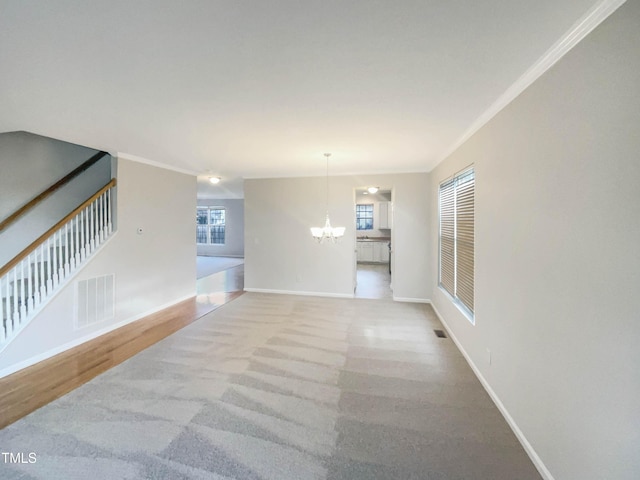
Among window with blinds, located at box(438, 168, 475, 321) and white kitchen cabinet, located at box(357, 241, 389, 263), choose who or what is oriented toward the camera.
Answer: the white kitchen cabinet

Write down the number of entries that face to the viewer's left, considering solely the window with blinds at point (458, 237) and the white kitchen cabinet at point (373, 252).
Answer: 1

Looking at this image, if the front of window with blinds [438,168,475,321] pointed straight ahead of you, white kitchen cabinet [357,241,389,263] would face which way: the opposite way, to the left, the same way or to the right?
to the left

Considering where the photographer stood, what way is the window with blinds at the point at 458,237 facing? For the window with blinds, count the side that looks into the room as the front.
facing to the left of the viewer

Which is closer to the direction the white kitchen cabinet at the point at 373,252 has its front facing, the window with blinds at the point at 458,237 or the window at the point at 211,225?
the window with blinds

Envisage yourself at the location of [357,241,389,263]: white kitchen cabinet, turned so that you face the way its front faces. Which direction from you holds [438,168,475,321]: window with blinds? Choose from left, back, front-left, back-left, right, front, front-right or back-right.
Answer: front

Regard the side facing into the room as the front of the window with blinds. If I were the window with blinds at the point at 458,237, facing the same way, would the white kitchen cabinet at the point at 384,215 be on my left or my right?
on my right

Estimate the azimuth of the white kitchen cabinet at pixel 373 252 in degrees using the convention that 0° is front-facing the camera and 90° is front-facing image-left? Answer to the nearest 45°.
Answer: approximately 0°
